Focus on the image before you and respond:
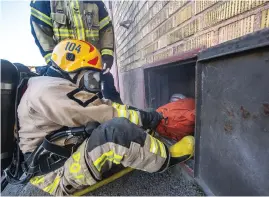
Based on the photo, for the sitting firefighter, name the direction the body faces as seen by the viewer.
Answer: to the viewer's right

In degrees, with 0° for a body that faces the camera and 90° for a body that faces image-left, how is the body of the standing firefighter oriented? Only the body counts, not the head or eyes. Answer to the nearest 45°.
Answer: approximately 0°

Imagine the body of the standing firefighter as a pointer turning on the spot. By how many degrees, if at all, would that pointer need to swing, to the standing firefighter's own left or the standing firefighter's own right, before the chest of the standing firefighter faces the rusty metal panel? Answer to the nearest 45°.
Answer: approximately 45° to the standing firefighter's own left

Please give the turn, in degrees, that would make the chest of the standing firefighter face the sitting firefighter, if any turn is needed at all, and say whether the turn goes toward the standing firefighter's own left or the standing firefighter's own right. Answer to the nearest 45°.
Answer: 0° — they already face them

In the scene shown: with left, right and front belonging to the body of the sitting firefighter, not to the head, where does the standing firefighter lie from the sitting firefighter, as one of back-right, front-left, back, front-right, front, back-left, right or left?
left

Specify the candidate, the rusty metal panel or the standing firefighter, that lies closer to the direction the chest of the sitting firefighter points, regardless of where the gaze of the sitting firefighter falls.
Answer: the rusty metal panel

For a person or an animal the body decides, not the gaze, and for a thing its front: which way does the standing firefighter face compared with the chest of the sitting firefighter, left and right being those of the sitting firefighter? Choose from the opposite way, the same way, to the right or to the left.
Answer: to the right

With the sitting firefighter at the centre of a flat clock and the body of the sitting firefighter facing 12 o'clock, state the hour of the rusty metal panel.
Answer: The rusty metal panel is roughly at 1 o'clock from the sitting firefighter.

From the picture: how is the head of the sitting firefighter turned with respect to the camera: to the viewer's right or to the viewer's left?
to the viewer's right

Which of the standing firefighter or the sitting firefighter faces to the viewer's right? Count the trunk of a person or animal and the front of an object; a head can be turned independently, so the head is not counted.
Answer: the sitting firefighter

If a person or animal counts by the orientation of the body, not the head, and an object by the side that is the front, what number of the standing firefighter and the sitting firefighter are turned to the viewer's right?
1
